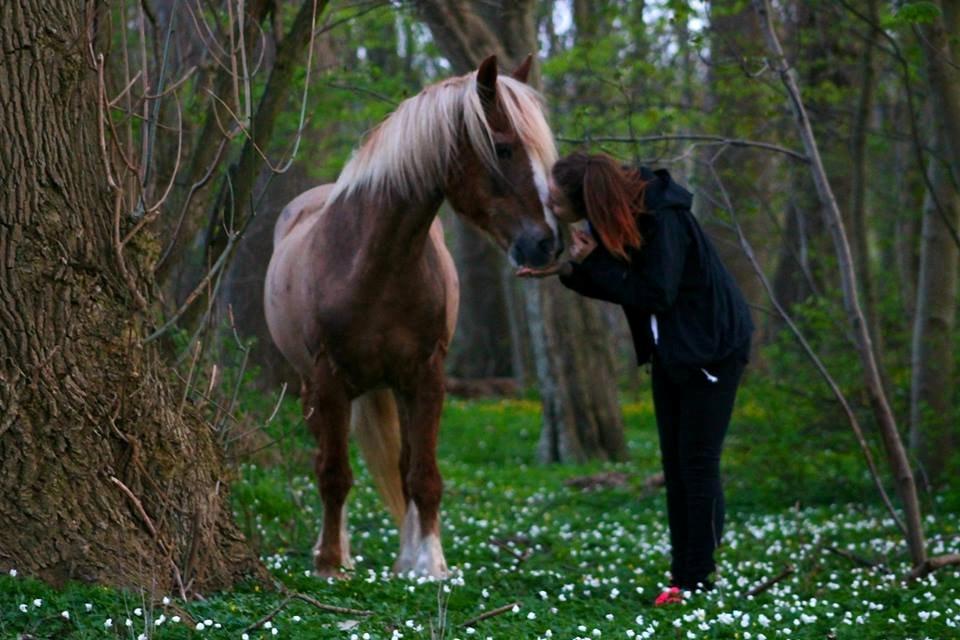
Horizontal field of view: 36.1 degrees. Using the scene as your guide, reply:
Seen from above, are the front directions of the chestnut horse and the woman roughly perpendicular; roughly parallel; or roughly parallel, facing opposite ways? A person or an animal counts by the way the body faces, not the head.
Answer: roughly perpendicular

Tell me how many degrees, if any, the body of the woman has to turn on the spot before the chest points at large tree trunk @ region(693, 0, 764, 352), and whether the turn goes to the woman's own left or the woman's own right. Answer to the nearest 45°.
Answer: approximately 90° to the woman's own right

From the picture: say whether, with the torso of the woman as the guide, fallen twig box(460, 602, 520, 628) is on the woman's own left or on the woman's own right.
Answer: on the woman's own left

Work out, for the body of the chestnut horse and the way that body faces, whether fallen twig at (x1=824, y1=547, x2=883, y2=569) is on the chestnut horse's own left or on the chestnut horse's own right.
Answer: on the chestnut horse's own left

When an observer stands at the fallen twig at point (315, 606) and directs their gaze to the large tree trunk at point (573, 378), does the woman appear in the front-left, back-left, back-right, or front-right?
front-right

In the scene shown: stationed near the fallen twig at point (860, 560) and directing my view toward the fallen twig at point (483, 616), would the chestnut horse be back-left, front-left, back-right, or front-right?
front-right

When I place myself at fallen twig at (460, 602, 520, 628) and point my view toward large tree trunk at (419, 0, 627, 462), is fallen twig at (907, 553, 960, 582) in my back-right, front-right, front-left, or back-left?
front-right

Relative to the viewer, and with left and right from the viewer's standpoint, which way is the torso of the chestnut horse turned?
facing the viewer

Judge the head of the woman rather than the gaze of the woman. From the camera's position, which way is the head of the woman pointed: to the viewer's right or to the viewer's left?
to the viewer's left

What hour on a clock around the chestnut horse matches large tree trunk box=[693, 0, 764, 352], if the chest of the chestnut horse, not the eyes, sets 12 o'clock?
The large tree trunk is roughly at 7 o'clock from the chestnut horse.

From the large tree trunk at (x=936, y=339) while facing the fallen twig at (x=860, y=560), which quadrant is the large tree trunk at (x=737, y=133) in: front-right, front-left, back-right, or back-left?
back-right

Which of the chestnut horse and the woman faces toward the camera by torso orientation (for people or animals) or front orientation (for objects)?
the chestnut horse

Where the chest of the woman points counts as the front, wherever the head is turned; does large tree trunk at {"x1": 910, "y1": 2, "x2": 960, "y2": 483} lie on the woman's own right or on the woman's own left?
on the woman's own right

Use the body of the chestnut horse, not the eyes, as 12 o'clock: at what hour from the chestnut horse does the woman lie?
The woman is roughly at 10 o'clock from the chestnut horse.

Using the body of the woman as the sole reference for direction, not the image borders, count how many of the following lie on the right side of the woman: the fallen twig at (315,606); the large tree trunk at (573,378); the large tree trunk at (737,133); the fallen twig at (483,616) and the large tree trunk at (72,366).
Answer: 2

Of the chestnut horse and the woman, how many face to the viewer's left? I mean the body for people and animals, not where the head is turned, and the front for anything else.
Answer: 1

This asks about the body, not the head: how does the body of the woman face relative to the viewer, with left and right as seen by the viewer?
facing to the left of the viewer
